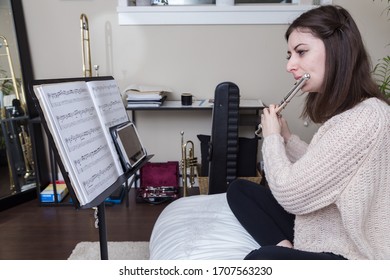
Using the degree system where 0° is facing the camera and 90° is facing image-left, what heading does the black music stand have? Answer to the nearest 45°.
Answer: approximately 315°

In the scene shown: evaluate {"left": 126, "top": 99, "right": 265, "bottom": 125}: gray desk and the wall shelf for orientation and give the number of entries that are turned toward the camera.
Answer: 2

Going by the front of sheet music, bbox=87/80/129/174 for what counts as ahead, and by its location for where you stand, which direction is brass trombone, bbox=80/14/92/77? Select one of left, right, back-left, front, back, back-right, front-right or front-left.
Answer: back-left

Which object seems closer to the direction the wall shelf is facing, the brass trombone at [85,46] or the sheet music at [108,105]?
the sheet music

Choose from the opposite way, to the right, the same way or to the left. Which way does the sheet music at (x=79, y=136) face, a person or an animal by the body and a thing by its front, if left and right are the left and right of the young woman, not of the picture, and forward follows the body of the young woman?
the opposite way

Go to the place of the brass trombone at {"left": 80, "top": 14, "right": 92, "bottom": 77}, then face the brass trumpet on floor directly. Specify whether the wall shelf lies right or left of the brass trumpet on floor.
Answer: left

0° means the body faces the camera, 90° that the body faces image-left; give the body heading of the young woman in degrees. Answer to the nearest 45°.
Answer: approximately 90°

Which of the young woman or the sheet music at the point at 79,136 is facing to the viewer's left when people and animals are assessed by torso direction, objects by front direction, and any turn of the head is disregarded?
the young woman

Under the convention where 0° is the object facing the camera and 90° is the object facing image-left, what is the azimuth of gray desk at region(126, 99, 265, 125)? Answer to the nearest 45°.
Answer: approximately 0°

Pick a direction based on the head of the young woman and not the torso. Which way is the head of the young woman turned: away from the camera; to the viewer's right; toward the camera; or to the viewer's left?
to the viewer's left

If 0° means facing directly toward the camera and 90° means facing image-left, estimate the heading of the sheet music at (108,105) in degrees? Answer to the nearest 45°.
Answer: approximately 315°

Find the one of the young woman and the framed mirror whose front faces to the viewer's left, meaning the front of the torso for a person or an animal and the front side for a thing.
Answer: the young woman
